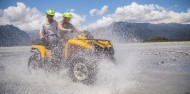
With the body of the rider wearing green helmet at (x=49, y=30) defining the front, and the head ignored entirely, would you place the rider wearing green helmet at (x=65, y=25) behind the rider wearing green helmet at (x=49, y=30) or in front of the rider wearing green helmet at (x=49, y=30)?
in front

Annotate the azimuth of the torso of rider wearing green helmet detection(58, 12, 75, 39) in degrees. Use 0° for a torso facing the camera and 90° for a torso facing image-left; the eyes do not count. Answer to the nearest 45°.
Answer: approximately 315°

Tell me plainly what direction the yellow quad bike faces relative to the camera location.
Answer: facing the viewer and to the right of the viewer

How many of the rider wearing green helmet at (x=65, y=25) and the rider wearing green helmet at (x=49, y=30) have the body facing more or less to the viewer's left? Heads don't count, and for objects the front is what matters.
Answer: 0

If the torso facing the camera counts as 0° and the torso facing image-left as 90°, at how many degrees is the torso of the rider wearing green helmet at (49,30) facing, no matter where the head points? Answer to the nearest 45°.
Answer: approximately 315°
